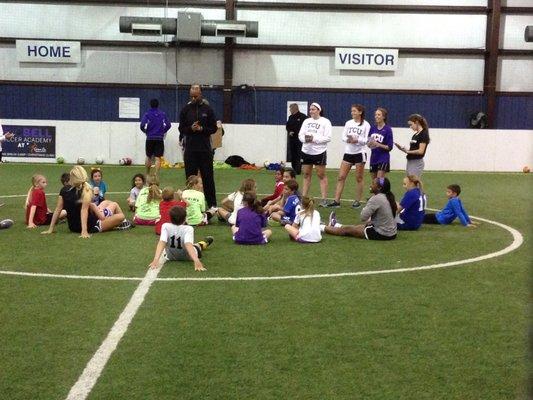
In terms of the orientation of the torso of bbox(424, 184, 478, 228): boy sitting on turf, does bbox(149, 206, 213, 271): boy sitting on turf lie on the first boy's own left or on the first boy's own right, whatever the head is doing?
on the first boy's own left

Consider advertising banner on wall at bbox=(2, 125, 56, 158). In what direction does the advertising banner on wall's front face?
toward the camera

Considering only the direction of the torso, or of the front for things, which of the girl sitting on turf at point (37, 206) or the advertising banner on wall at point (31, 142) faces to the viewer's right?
the girl sitting on turf

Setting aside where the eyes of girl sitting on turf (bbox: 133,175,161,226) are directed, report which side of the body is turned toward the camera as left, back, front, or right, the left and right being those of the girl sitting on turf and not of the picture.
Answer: back

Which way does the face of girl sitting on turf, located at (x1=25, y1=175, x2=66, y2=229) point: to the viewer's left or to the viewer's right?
to the viewer's right

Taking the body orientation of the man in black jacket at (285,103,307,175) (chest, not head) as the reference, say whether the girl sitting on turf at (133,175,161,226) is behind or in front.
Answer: in front

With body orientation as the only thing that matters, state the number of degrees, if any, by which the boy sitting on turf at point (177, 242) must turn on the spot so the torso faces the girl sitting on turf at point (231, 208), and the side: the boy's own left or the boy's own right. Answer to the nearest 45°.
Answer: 0° — they already face them

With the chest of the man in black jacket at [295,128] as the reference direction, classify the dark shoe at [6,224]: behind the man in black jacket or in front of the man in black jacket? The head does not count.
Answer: in front

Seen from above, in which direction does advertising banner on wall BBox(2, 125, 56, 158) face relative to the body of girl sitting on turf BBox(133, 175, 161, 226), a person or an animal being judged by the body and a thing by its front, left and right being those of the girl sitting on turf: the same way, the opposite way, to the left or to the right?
the opposite way

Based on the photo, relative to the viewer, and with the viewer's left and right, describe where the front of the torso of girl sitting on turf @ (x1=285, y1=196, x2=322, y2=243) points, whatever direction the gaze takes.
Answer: facing away from the viewer and to the left of the viewer

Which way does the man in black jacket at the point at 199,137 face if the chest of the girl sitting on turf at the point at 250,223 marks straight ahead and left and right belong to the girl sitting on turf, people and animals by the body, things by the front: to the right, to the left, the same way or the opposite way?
the opposite way

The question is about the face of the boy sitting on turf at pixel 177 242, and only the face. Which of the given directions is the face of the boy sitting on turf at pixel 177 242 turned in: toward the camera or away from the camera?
away from the camera

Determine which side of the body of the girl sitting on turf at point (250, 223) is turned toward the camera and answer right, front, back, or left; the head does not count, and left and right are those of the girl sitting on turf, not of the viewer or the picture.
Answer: back

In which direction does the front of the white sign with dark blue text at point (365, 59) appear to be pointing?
toward the camera

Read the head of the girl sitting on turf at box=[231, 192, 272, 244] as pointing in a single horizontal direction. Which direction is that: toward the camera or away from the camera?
away from the camera

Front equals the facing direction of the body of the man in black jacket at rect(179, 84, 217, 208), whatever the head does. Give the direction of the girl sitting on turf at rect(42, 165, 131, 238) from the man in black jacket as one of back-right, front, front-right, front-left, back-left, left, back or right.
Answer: front-right

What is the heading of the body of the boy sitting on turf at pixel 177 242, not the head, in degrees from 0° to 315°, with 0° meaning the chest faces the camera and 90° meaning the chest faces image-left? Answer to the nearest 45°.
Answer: approximately 180°

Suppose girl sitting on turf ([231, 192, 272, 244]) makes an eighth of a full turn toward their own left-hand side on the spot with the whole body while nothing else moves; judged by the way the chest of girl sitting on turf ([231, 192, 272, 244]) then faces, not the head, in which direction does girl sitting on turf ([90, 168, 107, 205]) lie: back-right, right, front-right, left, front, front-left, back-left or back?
front

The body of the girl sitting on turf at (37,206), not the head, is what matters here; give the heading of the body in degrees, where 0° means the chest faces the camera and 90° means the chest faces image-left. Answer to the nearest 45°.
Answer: approximately 270°

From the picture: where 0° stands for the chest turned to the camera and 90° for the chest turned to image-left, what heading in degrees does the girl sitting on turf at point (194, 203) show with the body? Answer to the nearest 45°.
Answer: approximately 225°
